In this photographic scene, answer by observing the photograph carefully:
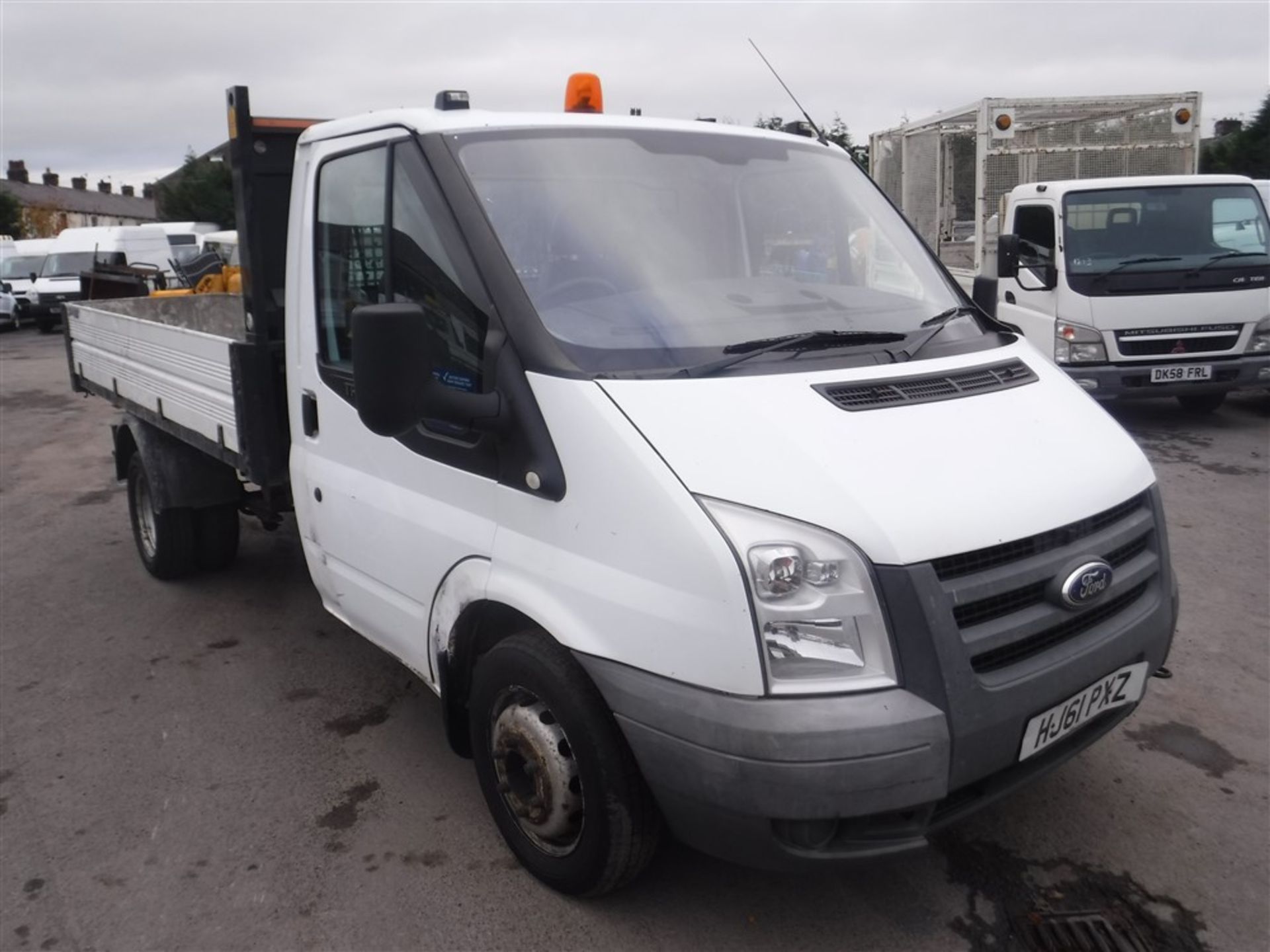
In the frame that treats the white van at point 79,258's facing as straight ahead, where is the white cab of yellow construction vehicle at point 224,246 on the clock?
the white cab of yellow construction vehicle at point 224,246 is roughly at 10 o'clock from the white van at point 79,258.

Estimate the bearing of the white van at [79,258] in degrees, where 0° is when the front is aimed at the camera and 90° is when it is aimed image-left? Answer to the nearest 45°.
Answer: approximately 45°

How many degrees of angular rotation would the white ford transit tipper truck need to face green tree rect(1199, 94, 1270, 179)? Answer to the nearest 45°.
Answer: approximately 90° to its left

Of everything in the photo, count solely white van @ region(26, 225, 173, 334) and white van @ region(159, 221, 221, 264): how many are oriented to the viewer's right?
0

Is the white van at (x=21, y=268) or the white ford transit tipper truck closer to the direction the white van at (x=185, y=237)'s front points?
the white ford transit tipper truck

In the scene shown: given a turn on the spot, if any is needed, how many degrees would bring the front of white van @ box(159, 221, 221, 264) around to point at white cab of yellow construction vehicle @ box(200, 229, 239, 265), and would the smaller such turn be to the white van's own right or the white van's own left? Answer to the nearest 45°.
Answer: approximately 45° to the white van's own left

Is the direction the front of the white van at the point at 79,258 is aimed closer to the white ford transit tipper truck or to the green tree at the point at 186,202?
the white ford transit tipper truck

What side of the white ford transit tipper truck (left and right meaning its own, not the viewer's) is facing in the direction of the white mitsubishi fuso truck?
left

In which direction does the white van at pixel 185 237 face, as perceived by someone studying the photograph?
facing the viewer and to the left of the viewer

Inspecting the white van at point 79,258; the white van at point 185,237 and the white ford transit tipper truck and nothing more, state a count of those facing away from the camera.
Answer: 0

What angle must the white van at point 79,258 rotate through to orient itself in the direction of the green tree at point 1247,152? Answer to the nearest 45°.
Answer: approximately 90° to its left

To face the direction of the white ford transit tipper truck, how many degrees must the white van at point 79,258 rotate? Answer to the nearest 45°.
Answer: approximately 45° to its left
